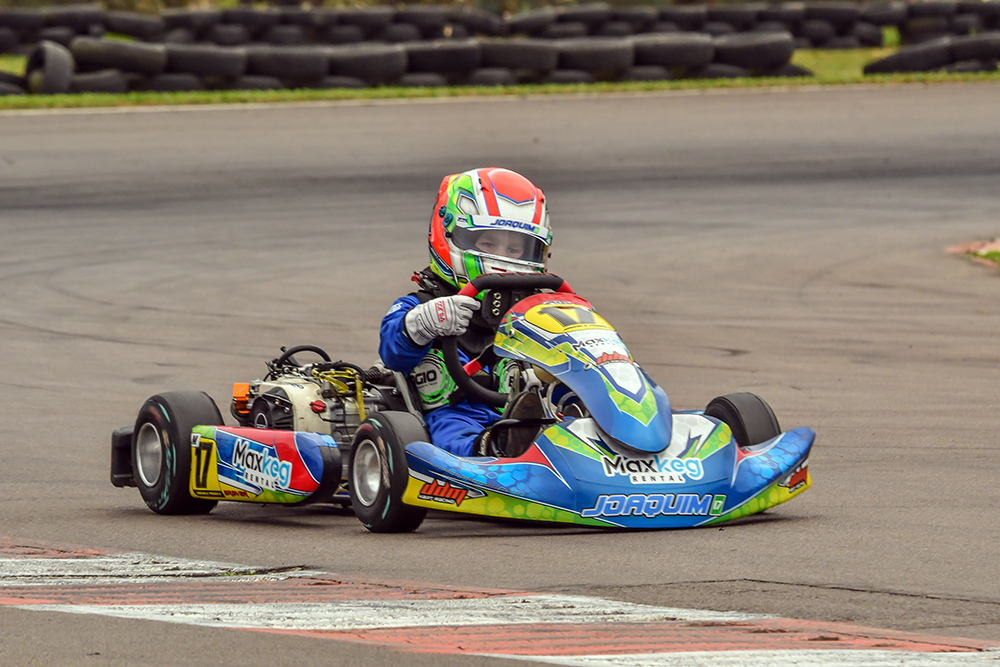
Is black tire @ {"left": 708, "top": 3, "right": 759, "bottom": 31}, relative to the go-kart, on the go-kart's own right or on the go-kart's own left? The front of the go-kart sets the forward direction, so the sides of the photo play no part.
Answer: on the go-kart's own left

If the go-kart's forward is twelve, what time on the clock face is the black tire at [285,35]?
The black tire is roughly at 7 o'clock from the go-kart.

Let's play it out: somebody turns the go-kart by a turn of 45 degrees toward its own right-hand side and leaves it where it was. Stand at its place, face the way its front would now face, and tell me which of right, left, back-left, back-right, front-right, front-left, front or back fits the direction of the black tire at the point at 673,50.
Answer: back

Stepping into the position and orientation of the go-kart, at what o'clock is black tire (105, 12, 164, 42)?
The black tire is roughly at 7 o'clock from the go-kart.

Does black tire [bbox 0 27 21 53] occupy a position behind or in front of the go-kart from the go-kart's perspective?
behind

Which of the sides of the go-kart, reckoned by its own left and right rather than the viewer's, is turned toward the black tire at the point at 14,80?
back

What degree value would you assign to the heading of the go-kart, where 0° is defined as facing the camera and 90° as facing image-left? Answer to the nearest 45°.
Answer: approximately 315°

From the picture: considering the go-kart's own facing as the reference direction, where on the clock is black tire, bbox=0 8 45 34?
The black tire is roughly at 7 o'clock from the go-kart.

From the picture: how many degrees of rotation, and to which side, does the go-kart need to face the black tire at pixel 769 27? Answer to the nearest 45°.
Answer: approximately 135° to its left

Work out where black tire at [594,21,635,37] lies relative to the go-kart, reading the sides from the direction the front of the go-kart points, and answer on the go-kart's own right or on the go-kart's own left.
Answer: on the go-kart's own left

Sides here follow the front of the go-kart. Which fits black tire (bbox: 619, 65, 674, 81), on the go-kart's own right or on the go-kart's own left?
on the go-kart's own left

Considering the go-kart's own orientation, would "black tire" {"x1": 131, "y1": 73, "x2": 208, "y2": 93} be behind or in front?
behind

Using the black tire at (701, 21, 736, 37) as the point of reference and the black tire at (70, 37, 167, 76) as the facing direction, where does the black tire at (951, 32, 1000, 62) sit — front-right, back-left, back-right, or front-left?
back-left
